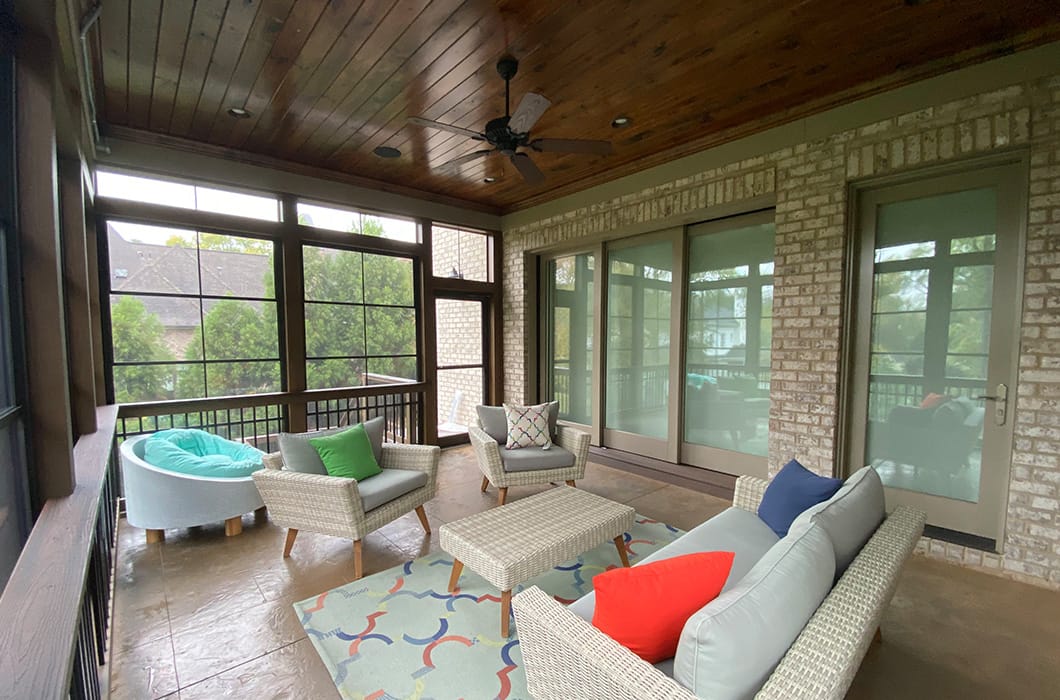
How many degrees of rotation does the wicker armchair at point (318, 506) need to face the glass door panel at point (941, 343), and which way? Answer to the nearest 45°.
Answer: approximately 45° to its left

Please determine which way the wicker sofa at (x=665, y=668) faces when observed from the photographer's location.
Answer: facing away from the viewer and to the left of the viewer

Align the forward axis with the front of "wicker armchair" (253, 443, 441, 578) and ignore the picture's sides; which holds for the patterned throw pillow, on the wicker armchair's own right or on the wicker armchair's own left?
on the wicker armchair's own left

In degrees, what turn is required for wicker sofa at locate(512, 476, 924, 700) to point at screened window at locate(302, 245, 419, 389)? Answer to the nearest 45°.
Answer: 0° — it already faces it

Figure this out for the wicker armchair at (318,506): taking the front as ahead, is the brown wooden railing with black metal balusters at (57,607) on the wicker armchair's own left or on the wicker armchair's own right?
on the wicker armchair's own right

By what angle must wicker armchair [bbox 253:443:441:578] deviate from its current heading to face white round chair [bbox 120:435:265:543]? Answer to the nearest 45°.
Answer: approximately 180°

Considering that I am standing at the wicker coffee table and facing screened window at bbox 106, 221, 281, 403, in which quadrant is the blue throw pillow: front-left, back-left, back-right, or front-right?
back-right
